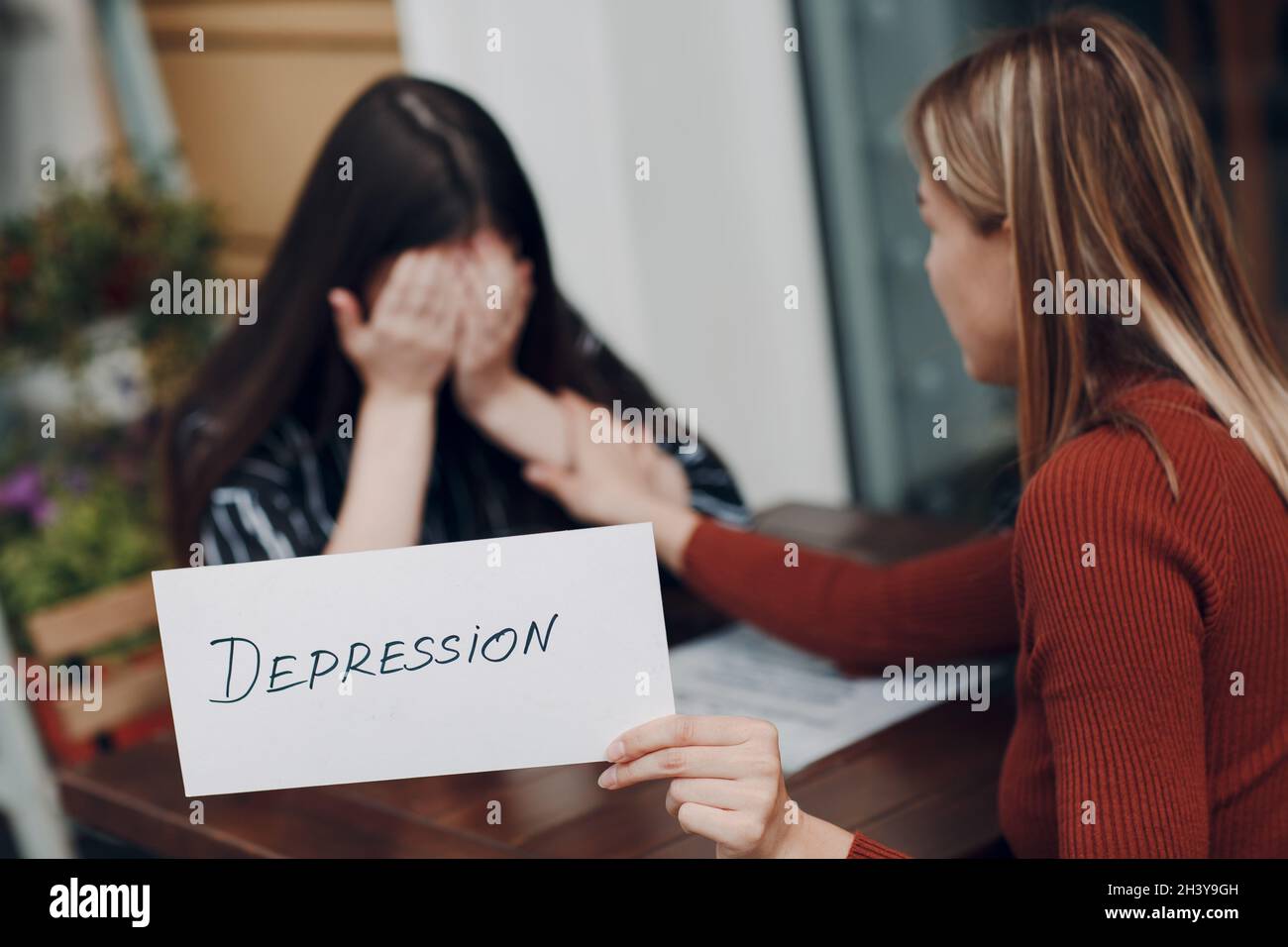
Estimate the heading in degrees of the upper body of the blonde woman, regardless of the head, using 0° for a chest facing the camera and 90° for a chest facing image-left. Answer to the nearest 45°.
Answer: approximately 135°

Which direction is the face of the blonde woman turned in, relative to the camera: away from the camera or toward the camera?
away from the camera

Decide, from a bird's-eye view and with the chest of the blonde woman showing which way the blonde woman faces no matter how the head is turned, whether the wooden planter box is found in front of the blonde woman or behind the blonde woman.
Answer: in front

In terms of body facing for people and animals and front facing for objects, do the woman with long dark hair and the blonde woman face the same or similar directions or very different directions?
very different directions

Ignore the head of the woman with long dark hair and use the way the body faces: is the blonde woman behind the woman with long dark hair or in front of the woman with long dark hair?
in front

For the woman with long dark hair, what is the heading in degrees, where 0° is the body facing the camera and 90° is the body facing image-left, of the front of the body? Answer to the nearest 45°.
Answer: approximately 315°

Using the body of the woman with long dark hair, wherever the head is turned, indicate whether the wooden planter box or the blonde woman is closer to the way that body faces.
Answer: the blonde woman
